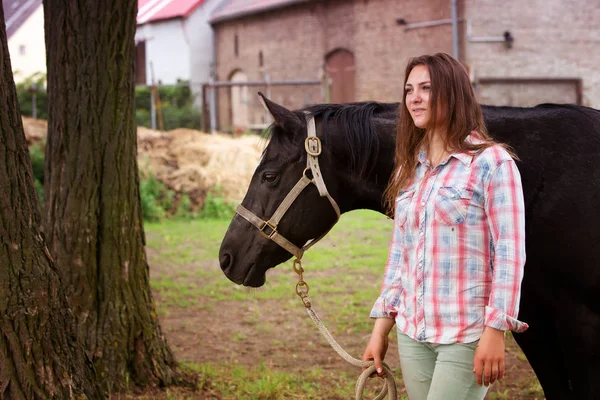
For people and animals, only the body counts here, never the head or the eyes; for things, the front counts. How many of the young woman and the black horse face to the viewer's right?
0

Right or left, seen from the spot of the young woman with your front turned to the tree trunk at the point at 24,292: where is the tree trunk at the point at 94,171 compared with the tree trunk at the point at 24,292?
right

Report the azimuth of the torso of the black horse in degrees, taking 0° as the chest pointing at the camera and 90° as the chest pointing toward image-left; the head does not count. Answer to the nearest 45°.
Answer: approximately 90°

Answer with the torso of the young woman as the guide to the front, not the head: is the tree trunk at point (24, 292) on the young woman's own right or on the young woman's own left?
on the young woman's own right

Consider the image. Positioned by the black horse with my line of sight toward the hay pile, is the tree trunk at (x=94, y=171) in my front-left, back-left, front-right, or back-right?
front-left

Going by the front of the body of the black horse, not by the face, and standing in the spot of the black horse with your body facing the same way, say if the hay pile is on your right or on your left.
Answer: on your right

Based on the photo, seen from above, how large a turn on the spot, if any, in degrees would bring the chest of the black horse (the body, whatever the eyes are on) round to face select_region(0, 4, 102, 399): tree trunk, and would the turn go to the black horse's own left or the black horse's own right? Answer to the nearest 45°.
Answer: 0° — it already faces it

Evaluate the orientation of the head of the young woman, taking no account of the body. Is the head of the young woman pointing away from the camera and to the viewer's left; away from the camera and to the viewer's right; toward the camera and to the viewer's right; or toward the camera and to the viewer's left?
toward the camera and to the viewer's left

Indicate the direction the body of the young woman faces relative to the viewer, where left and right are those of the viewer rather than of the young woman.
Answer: facing the viewer and to the left of the viewer

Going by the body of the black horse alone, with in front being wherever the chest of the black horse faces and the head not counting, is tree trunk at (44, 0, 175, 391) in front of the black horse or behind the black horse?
in front
